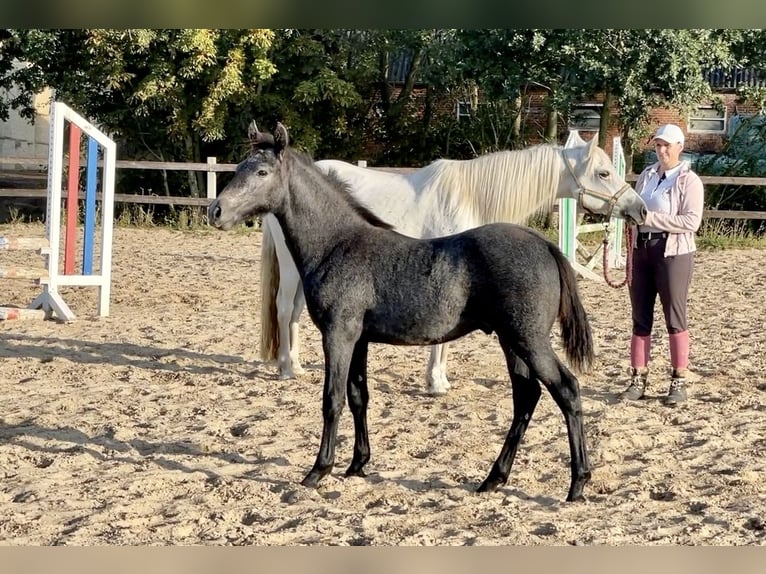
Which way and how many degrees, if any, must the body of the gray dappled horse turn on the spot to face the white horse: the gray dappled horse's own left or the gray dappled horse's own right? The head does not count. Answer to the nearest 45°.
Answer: approximately 90° to the gray dappled horse's own right

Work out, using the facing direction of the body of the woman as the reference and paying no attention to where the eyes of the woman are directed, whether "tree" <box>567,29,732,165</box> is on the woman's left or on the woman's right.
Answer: on the woman's right

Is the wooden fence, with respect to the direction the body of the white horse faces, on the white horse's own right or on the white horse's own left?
on the white horse's own left

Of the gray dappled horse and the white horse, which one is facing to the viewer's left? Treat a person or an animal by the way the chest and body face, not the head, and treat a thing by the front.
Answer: the gray dappled horse

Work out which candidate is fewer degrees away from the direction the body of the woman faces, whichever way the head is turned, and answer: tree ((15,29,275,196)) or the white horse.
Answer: the white horse

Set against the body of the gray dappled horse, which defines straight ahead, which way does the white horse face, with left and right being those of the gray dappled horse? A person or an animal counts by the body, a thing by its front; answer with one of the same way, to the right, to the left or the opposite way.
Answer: the opposite way

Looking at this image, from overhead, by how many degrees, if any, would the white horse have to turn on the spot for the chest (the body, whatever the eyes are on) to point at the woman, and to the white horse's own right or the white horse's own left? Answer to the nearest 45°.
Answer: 0° — it already faces them

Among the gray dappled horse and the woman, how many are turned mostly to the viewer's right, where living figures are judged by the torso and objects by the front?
0

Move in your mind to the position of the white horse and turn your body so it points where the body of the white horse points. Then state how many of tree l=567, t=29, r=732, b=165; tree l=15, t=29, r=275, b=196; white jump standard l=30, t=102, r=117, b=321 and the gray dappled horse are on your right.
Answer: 1

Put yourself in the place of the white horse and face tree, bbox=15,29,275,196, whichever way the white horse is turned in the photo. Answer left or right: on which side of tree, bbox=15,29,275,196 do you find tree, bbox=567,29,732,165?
right

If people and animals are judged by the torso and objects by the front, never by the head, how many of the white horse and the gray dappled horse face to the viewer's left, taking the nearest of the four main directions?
1

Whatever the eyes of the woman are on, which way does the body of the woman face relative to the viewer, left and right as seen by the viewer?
facing the viewer and to the left of the viewer

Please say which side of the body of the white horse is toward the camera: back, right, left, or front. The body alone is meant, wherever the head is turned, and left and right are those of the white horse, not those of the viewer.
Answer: right

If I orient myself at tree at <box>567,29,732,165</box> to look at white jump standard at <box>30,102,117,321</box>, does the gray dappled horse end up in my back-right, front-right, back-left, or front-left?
front-left

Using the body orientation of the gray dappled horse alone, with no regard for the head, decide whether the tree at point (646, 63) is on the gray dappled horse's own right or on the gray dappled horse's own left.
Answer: on the gray dappled horse's own right

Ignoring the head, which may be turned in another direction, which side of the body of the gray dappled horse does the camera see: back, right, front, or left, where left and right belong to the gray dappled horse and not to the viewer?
left
